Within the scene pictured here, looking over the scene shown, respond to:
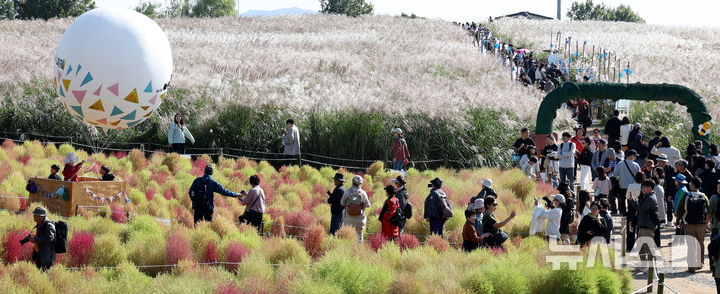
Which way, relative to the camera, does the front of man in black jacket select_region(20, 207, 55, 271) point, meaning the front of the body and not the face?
to the viewer's left

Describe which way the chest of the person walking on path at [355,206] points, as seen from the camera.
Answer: away from the camera

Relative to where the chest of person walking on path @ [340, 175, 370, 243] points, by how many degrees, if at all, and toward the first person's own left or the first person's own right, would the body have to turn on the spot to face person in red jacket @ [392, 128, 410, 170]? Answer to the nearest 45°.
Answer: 0° — they already face them

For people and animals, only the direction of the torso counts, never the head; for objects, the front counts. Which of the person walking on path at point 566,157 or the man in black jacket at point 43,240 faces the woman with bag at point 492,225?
the person walking on path

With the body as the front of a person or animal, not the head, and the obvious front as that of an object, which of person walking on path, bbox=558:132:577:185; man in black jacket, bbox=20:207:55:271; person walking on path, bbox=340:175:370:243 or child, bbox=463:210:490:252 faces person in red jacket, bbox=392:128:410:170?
person walking on path, bbox=340:175:370:243

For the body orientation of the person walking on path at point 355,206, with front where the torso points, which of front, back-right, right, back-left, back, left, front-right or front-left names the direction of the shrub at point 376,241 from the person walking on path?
back-right

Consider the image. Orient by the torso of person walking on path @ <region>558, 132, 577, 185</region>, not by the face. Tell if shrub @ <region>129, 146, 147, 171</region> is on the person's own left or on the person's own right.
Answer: on the person's own right

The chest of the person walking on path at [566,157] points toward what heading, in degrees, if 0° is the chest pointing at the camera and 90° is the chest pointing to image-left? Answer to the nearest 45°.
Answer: approximately 0°
